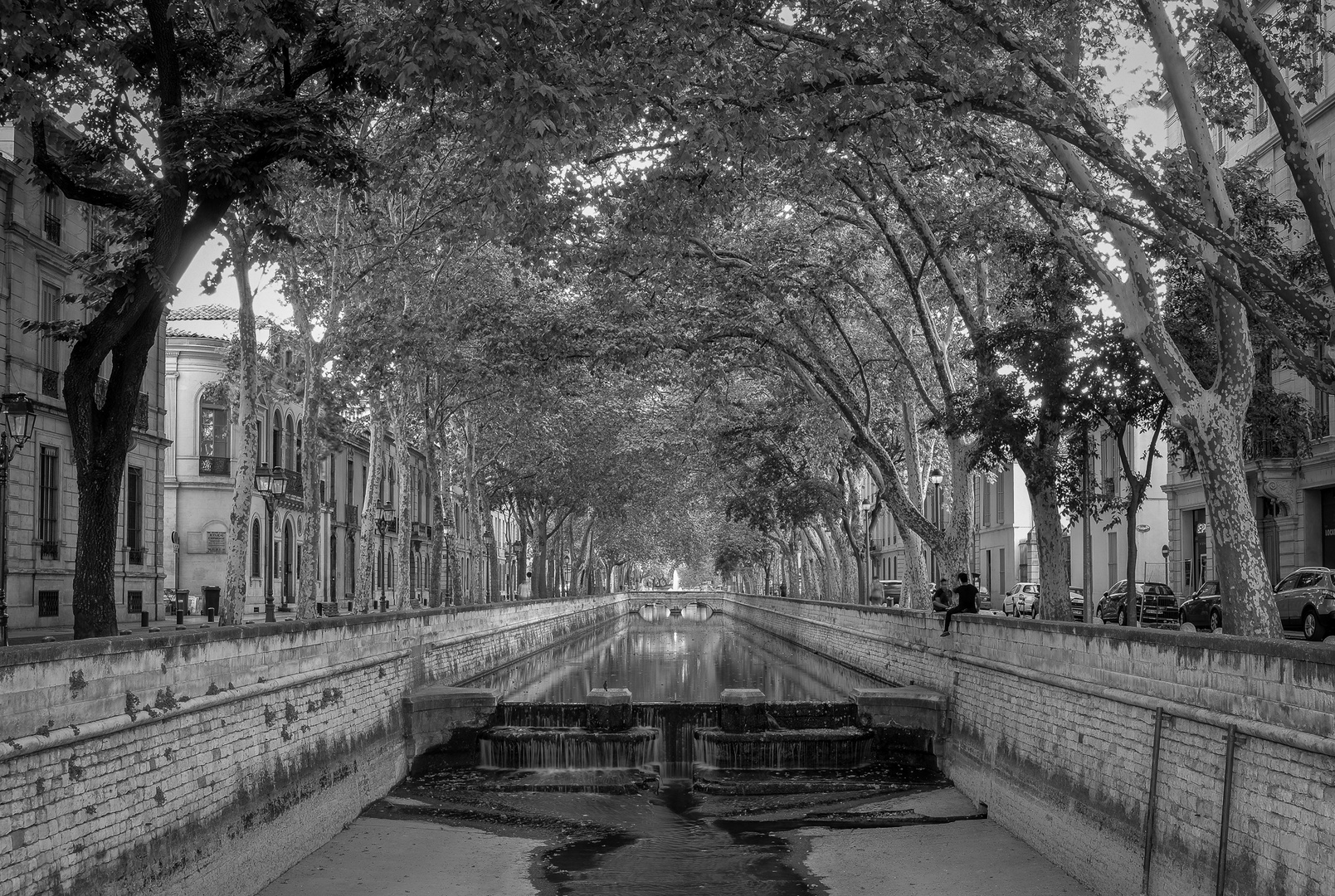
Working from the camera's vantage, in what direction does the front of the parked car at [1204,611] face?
facing away from the viewer and to the left of the viewer

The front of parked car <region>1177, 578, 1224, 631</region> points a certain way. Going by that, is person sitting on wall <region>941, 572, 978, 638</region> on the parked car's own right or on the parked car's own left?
on the parked car's own left

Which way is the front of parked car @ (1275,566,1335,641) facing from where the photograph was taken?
facing away from the viewer and to the left of the viewer

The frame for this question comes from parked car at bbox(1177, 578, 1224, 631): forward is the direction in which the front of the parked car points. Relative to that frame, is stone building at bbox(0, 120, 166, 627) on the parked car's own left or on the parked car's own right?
on the parked car's own left

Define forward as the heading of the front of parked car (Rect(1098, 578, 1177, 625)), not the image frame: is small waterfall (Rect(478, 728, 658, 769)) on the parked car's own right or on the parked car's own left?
on the parked car's own left

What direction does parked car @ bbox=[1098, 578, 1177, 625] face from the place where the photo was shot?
facing away from the viewer and to the left of the viewer

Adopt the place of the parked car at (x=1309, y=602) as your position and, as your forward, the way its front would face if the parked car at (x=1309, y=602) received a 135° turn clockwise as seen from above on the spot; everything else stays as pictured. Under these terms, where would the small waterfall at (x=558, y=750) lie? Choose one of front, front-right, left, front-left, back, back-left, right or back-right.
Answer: back-right

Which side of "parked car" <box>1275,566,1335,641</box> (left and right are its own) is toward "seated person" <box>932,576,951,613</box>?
left

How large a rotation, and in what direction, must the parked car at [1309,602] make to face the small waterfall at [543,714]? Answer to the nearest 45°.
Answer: approximately 90° to its left

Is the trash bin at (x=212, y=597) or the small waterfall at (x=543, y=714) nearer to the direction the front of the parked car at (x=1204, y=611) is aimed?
the trash bin
